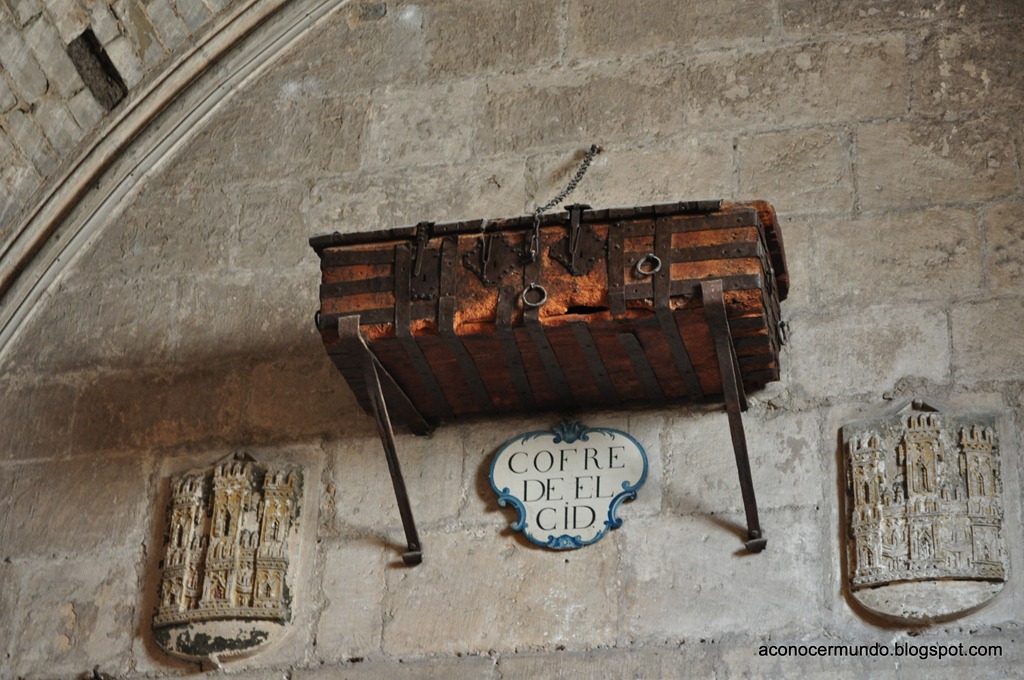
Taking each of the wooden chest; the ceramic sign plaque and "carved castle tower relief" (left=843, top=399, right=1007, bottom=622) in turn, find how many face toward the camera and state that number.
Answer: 3

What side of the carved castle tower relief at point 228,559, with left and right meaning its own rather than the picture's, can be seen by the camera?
front

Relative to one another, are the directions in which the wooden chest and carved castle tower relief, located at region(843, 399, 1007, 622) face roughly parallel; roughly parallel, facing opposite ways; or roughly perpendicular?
roughly parallel

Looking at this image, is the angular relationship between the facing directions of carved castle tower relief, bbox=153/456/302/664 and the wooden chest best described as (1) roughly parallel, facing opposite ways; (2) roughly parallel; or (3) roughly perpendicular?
roughly parallel

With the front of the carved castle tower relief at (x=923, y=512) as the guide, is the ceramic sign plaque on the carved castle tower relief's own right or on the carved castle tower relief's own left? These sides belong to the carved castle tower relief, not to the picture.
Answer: on the carved castle tower relief's own right

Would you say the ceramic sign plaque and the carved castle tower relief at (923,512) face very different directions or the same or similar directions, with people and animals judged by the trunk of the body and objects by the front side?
same or similar directions

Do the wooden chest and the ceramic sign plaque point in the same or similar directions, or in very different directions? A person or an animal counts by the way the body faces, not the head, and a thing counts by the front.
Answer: same or similar directions

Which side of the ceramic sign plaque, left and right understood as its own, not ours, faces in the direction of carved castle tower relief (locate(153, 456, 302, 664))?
right

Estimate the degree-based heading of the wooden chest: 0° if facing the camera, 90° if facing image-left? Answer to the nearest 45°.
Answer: approximately 0°

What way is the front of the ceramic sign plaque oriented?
toward the camera

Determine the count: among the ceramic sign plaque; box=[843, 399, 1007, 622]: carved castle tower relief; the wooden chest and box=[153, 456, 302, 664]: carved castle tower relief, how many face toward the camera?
4
